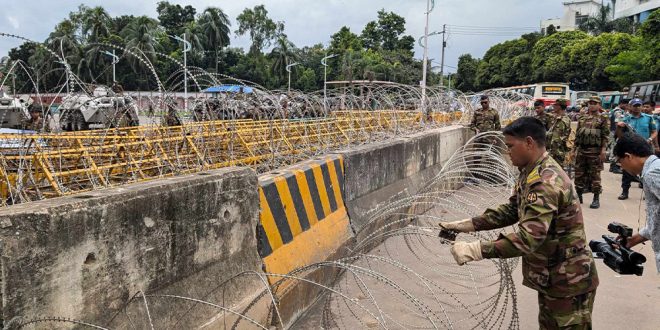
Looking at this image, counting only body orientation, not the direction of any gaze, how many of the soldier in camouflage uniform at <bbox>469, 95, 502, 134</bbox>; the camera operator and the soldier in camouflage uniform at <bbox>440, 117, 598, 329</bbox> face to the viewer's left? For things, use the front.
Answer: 2

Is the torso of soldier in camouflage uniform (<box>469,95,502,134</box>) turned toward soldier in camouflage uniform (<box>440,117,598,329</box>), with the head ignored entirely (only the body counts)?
yes

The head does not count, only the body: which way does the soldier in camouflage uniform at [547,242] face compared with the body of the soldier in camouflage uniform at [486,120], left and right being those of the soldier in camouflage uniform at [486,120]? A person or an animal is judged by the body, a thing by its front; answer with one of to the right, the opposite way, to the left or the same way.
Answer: to the right

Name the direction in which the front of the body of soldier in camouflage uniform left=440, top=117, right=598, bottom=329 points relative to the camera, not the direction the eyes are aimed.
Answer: to the viewer's left

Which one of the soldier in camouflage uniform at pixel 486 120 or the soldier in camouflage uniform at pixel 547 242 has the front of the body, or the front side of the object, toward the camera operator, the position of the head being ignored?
the soldier in camouflage uniform at pixel 486 120

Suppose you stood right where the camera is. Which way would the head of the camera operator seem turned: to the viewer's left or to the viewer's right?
to the viewer's left

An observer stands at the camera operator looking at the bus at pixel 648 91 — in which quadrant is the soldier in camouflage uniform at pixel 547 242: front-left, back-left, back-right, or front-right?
back-left

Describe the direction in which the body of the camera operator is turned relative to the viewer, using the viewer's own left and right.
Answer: facing to the left of the viewer

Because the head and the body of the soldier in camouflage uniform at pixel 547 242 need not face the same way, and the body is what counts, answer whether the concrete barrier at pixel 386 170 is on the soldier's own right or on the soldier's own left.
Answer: on the soldier's own right

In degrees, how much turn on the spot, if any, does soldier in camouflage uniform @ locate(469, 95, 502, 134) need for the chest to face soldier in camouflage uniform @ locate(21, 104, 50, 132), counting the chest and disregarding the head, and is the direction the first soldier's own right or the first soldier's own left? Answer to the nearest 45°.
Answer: approximately 45° to the first soldier's own right

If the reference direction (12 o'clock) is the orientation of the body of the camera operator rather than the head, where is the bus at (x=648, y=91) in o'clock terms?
The bus is roughly at 3 o'clock from the camera operator.
